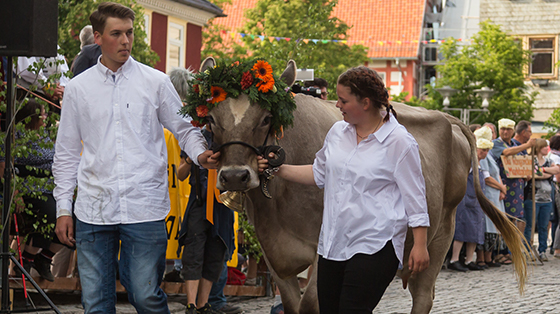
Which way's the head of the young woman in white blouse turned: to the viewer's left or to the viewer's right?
to the viewer's left

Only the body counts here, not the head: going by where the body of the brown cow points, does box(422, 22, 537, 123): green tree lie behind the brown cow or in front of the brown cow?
behind

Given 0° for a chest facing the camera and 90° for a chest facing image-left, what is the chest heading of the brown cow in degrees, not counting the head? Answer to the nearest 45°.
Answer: approximately 45°

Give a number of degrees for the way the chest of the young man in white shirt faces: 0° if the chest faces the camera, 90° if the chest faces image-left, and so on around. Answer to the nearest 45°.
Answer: approximately 0°

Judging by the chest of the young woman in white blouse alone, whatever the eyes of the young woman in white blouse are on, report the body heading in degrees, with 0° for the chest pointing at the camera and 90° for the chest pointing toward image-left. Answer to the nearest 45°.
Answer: approximately 45°
